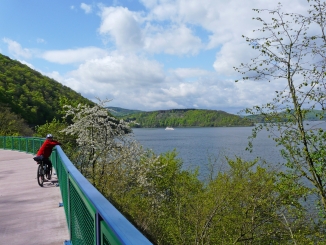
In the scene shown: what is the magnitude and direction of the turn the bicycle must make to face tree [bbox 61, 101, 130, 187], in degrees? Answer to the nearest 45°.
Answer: approximately 45° to its right
